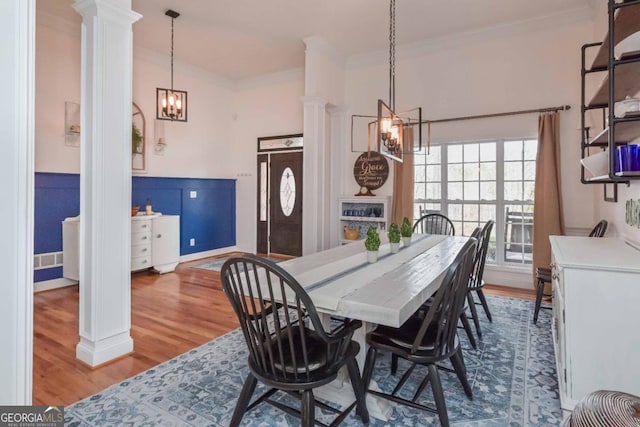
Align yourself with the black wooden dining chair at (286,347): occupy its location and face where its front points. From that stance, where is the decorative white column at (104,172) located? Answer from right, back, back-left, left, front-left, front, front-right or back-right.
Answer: left

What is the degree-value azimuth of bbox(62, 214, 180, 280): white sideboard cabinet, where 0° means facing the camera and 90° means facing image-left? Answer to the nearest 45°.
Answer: approximately 315°

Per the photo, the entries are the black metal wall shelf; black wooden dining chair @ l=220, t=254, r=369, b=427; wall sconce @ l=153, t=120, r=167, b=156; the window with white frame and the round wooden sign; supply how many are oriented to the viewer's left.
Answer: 1

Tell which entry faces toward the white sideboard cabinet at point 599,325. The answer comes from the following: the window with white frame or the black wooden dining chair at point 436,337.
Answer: the window with white frame

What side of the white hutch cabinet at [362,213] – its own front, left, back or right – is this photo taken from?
front

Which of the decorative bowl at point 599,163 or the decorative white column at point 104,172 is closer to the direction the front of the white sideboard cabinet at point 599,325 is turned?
the decorative white column

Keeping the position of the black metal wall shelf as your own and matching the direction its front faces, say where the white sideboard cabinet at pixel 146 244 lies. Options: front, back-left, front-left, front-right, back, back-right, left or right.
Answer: front

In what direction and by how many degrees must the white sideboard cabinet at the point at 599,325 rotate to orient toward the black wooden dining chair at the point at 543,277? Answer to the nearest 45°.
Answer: approximately 90° to its right

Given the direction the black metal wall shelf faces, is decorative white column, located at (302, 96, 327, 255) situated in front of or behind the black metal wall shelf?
in front

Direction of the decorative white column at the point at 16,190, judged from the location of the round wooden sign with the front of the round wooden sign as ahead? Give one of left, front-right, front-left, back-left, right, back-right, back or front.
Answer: front

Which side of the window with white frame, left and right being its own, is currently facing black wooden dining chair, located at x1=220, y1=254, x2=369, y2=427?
front

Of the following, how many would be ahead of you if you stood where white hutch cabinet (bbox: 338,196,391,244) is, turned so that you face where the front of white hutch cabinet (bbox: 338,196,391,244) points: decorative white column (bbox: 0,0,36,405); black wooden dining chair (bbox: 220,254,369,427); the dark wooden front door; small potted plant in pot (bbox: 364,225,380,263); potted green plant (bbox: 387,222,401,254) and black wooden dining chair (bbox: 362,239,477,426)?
5

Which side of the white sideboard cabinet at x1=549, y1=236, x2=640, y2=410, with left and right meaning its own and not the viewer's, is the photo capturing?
left

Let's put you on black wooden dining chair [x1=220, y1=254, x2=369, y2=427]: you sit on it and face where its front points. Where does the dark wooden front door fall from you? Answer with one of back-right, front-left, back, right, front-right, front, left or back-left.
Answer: front-left

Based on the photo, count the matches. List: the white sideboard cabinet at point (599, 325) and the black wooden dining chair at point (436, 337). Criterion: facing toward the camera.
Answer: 0

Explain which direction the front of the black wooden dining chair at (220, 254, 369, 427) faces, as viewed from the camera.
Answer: facing away from the viewer and to the right of the viewer
